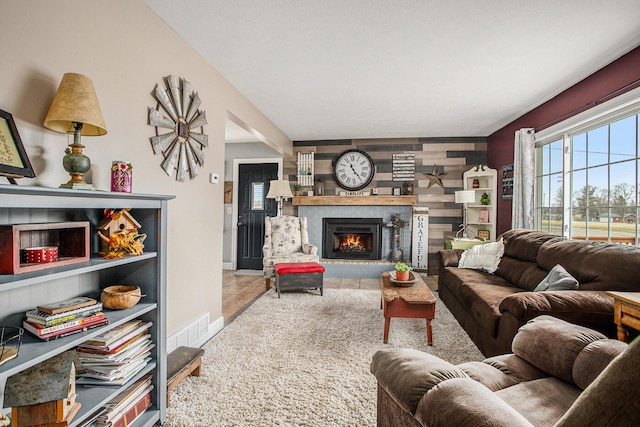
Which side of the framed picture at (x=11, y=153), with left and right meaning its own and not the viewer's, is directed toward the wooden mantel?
left

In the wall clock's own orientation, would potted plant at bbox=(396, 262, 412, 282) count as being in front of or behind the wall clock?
in front

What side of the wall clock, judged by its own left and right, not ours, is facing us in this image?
front

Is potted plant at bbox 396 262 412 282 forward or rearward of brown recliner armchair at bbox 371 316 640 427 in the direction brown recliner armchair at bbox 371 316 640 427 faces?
forward

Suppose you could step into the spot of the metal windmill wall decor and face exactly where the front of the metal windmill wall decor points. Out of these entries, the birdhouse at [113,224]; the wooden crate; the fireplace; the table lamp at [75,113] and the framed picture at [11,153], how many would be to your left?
1

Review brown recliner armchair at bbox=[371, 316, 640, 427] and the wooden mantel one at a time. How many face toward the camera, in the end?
1

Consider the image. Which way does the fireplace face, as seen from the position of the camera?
facing the viewer

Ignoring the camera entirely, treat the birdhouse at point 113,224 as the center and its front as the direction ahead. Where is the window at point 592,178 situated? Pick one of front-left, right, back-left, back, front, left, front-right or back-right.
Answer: front-left

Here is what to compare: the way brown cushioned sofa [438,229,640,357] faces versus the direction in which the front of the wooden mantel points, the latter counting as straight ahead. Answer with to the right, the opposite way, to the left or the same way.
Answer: to the right

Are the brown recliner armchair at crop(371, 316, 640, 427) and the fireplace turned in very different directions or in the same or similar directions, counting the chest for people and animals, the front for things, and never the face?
very different directions

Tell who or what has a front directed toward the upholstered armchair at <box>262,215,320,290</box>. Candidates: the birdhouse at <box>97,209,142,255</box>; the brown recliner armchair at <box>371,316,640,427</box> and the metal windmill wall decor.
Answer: the brown recliner armchair

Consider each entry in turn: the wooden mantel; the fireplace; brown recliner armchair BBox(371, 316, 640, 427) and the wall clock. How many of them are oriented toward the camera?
3

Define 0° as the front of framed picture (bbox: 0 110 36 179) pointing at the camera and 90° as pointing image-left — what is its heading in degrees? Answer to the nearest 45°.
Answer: approximately 315°
